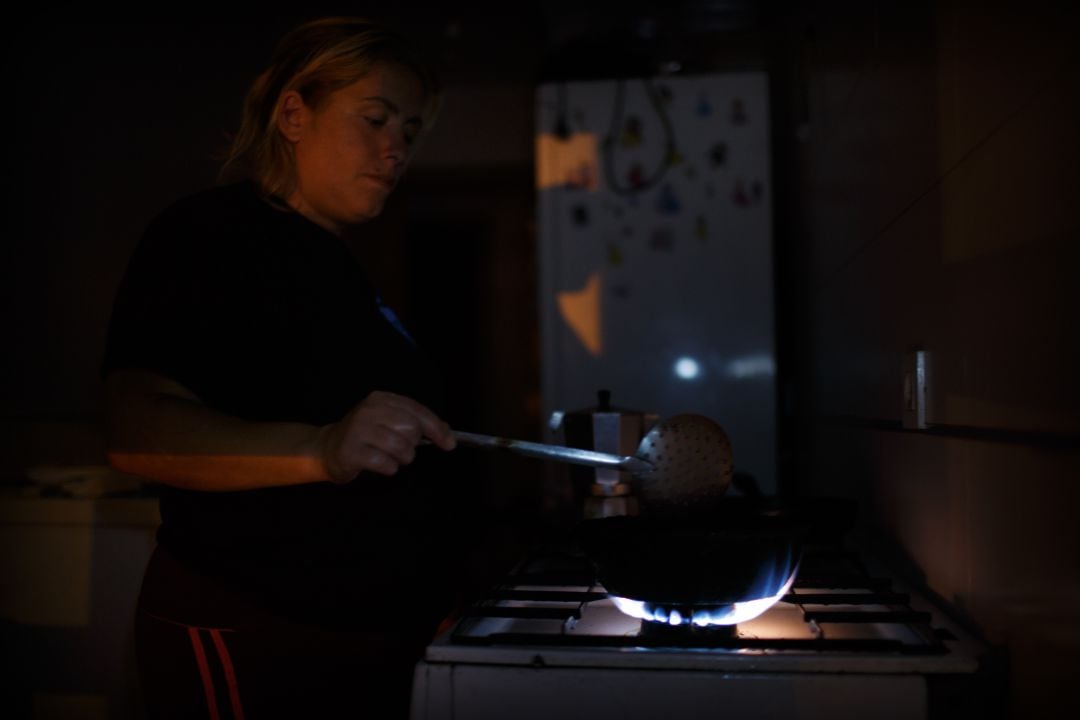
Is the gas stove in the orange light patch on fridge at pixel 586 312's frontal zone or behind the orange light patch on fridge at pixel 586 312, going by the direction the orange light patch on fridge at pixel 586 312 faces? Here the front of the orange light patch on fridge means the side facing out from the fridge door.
frontal zone

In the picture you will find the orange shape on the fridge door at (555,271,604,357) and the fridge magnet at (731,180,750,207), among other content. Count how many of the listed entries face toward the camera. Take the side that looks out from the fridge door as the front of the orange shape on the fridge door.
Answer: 2

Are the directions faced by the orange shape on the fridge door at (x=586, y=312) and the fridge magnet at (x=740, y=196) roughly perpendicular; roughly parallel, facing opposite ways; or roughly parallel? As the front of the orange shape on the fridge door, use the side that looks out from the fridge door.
roughly parallel

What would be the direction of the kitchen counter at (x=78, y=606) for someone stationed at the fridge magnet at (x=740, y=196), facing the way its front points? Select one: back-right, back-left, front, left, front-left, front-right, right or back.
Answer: front-right

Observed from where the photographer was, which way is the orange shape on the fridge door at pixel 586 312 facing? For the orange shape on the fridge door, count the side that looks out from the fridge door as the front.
facing the viewer

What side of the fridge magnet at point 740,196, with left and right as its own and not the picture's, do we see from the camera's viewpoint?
front

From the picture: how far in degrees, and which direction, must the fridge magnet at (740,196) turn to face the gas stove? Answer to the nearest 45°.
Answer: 0° — it already faces it

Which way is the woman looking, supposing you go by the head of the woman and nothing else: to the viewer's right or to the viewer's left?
to the viewer's right

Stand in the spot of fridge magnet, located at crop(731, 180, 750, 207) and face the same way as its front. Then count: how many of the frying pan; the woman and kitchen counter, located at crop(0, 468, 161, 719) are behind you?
0

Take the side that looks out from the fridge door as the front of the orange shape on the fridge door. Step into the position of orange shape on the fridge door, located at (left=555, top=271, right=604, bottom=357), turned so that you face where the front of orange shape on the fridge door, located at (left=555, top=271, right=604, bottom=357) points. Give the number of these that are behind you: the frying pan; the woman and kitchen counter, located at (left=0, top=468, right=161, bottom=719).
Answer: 0

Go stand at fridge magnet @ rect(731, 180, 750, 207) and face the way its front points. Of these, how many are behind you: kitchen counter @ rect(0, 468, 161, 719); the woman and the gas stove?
0
